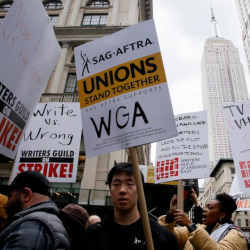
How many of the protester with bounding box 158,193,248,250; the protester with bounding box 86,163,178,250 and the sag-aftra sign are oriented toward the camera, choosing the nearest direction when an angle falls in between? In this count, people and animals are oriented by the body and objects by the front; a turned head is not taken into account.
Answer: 2

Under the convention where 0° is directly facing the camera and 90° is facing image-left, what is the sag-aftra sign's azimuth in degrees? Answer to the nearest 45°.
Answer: approximately 0°

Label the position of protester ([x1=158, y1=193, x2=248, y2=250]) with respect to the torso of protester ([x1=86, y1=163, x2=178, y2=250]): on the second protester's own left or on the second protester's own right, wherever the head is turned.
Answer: on the second protester's own left

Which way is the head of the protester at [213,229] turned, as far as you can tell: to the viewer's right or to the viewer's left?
to the viewer's left

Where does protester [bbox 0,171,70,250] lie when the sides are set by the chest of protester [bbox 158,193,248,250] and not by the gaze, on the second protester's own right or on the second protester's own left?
on the second protester's own left

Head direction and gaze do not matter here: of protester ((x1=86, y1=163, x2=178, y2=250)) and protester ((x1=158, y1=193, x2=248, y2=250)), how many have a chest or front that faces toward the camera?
1

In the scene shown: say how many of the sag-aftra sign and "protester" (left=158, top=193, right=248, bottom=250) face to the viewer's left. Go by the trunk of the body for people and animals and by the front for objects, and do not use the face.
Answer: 1

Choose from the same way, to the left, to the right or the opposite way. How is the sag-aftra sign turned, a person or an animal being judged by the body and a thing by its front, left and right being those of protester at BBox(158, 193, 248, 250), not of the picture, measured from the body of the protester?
to the left

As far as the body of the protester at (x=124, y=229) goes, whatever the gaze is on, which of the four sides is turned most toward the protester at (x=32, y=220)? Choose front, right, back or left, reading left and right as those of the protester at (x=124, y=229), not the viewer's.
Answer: right

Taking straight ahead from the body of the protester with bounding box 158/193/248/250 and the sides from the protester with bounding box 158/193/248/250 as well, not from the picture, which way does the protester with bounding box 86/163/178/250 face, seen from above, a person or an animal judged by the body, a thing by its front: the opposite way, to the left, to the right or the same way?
to the left
